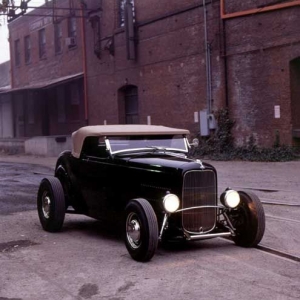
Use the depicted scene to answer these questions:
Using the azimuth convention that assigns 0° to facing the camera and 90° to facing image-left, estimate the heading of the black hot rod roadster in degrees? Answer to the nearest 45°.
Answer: approximately 315°

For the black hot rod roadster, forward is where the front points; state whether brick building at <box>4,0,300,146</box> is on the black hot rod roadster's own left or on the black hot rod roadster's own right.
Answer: on the black hot rod roadster's own left

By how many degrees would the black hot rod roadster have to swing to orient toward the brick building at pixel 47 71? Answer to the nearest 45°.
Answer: approximately 135° to its left
